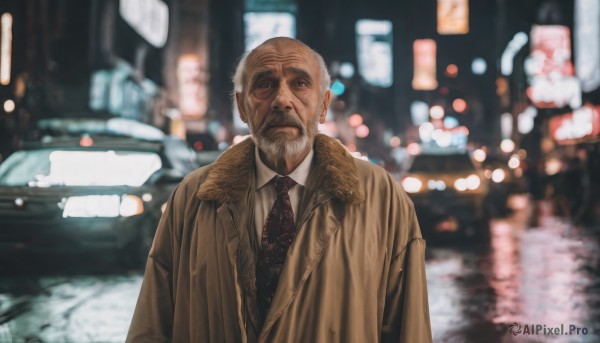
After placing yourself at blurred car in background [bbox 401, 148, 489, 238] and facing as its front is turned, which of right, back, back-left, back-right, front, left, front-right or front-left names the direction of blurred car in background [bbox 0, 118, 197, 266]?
front-right

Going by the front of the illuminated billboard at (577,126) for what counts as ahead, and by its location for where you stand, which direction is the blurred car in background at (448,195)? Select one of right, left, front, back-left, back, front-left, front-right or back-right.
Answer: front-left

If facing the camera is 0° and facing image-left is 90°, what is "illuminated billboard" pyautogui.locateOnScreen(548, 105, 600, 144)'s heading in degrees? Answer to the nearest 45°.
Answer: approximately 45°

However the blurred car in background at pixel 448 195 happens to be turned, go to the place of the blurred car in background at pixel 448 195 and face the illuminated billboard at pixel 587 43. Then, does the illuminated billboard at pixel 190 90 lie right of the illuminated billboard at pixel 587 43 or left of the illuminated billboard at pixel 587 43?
left

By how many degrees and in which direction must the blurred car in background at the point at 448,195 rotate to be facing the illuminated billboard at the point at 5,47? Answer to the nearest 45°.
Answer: approximately 135° to its right

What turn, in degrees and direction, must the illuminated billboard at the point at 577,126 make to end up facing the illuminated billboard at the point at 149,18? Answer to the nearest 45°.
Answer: approximately 45° to its right

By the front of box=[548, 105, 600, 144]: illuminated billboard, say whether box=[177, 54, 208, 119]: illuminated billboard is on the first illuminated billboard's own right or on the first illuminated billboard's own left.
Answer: on the first illuminated billboard's own right

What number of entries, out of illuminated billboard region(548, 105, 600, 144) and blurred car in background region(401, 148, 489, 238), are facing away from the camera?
0

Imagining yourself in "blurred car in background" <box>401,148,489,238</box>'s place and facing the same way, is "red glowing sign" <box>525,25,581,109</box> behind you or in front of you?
behind

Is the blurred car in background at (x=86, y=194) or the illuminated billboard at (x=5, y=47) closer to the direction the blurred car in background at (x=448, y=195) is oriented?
the blurred car in background
